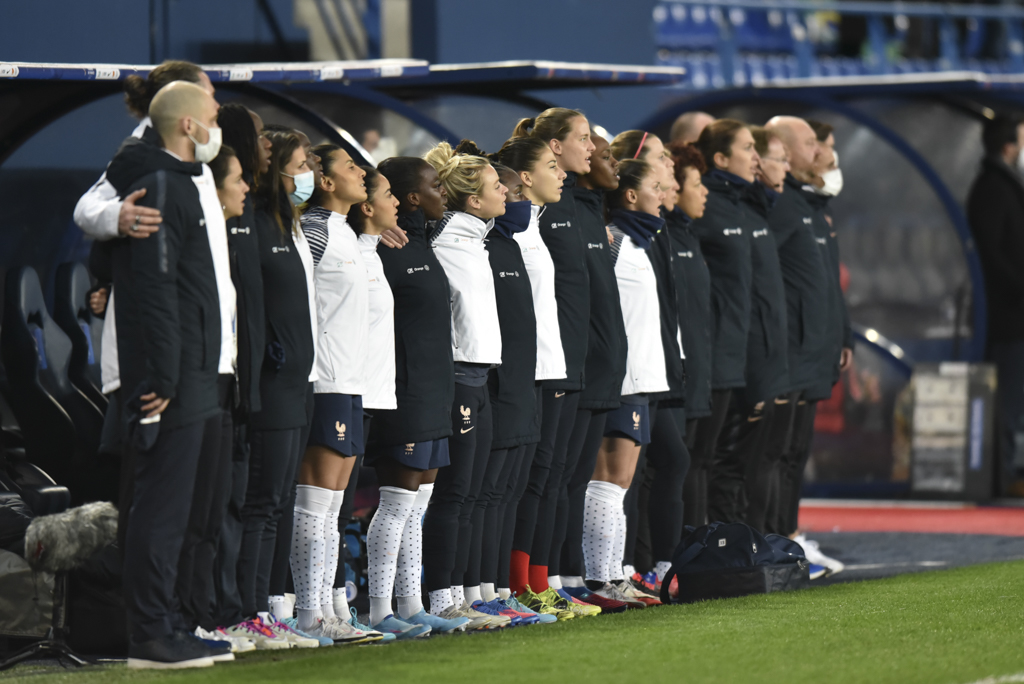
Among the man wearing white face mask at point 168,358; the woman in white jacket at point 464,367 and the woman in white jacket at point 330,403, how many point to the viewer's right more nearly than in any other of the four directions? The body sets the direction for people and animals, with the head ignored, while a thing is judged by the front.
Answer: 3

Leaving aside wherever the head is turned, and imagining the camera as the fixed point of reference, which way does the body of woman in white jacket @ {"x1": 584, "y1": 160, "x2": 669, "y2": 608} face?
to the viewer's right

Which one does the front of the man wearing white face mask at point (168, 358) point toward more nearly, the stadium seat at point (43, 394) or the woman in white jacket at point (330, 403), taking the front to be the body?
the woman in white jacket

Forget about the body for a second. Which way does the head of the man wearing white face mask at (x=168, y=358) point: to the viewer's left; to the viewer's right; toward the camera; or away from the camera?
to the viewer's right

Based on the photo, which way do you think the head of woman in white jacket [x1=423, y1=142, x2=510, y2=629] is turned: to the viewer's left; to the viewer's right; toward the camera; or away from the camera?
to the viewer's right

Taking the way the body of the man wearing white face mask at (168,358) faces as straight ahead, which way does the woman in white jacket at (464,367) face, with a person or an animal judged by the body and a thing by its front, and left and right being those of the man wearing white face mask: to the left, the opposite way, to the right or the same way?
the same way

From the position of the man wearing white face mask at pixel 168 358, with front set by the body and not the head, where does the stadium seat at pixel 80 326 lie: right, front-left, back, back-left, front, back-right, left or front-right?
left

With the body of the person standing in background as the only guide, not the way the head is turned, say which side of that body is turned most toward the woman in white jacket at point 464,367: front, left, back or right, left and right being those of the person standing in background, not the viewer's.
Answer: right

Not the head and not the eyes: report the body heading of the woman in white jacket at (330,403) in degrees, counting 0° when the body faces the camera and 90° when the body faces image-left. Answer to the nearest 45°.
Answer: approximately 270°

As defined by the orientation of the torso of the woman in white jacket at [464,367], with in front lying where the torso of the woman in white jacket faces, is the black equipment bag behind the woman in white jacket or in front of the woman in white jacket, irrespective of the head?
in front

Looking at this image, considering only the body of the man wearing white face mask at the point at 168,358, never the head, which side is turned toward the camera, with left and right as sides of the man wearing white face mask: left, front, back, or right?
right

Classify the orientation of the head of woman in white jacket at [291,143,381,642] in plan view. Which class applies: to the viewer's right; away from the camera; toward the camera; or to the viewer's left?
to the viewer's right
